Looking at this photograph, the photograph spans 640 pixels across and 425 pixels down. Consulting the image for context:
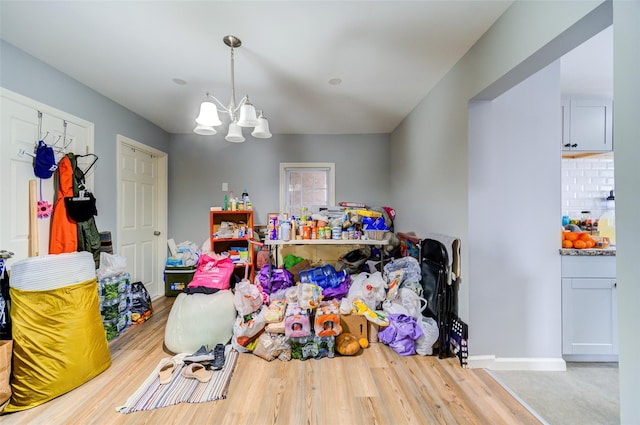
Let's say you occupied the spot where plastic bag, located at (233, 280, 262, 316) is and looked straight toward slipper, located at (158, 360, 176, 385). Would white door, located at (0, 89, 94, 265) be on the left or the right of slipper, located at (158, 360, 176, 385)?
right

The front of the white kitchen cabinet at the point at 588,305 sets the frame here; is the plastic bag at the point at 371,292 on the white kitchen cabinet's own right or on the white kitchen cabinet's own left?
on the white kitchen cabinet's own right

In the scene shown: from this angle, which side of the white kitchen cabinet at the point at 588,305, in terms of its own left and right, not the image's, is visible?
front

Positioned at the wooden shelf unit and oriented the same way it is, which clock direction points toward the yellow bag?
The yellow bag is roughly at 1 o'clock from the wooden shelf unit.

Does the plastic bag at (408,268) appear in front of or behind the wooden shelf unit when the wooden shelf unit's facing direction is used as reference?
in front

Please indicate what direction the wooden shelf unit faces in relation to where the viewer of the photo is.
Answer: facing the viewer

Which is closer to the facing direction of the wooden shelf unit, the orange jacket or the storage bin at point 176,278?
the orange jacket
